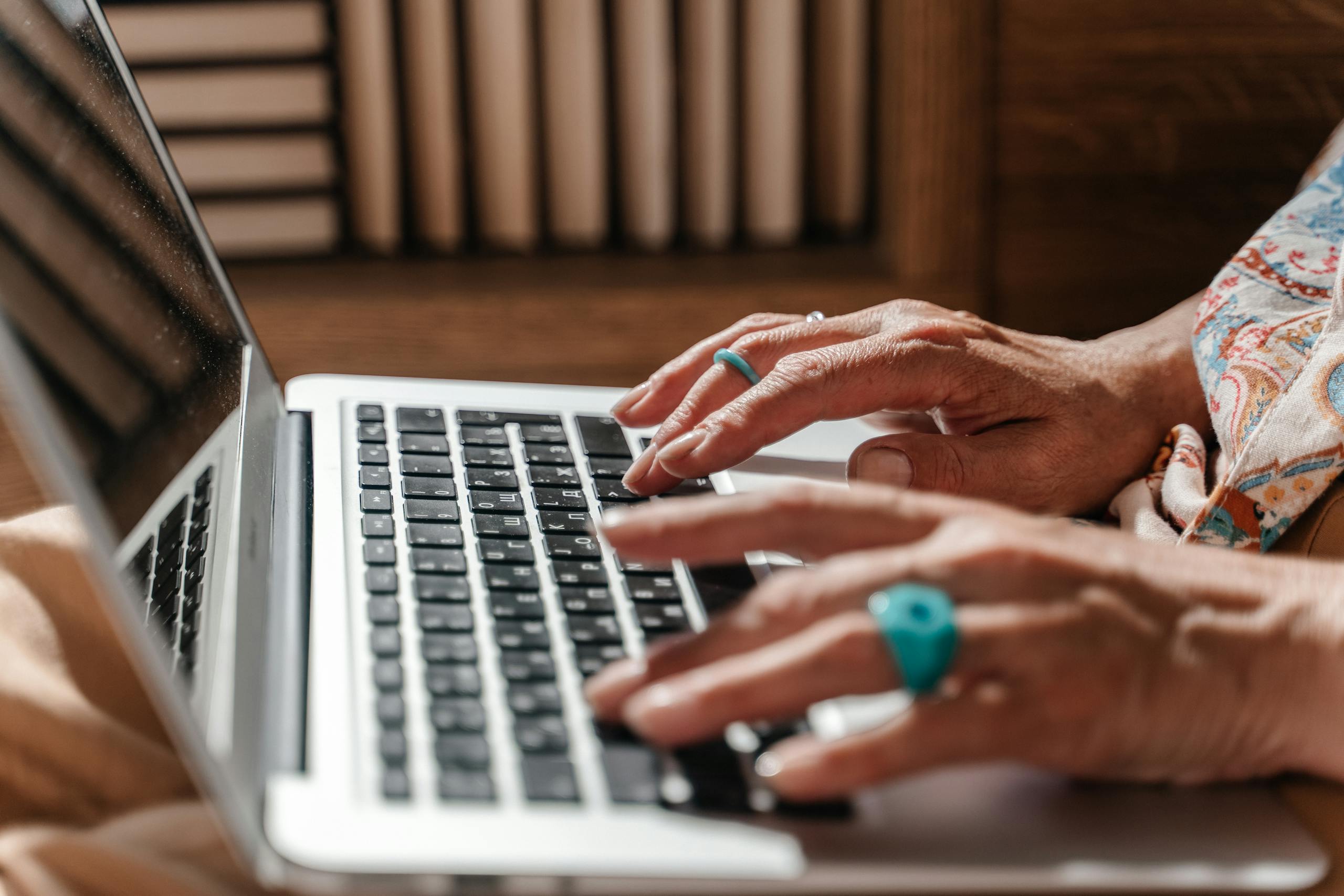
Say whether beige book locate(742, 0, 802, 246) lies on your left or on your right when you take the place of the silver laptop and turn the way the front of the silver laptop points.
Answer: on your left

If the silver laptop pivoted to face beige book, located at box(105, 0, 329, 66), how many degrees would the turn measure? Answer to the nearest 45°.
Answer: approximately 90° to its left

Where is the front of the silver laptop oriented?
to the viewer's right

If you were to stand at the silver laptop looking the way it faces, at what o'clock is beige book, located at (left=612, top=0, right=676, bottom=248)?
The beige book is roughly at 9 o'clock from the silver laptop.

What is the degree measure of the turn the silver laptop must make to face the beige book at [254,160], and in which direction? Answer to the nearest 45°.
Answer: approximately 90° to its left

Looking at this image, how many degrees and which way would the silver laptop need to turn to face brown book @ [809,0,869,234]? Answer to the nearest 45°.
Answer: approximately 90° to its left

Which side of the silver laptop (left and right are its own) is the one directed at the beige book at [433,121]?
left

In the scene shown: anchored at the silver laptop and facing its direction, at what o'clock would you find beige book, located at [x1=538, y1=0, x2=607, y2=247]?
The beige book is roughly at 9 o'clock from the silver laptop.

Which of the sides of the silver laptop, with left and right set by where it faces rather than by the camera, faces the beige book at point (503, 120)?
left

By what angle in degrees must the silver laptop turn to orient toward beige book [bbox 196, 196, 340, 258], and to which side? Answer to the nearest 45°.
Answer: approximately 90° to its left

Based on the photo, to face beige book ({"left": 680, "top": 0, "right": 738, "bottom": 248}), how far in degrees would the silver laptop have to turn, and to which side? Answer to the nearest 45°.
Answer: approximately 90° to its left
